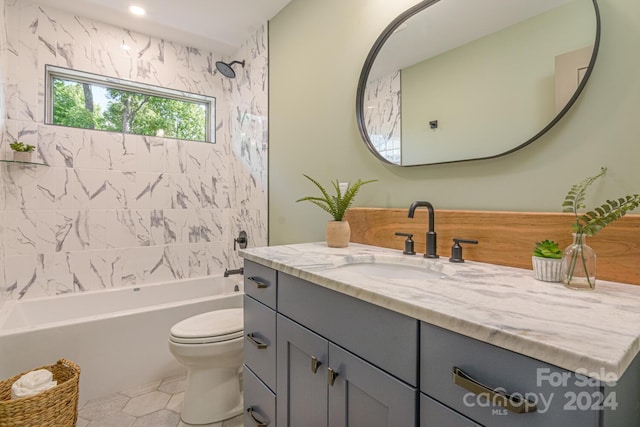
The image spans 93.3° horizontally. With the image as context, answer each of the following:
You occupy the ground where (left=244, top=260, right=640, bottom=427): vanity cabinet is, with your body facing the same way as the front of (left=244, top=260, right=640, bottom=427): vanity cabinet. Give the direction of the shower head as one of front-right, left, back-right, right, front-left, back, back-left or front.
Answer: right

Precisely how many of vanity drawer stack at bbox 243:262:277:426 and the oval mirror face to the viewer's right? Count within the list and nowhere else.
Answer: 0

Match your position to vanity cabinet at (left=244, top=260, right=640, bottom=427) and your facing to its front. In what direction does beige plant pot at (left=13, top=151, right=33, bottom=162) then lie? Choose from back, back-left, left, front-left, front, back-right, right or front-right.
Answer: front-right

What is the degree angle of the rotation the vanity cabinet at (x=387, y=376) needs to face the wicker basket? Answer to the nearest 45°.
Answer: approximately 45° to its right

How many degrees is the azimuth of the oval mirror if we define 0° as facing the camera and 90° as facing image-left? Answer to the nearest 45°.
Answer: approximately 45°

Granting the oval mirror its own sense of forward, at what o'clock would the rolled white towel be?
The rolled white towel is roughly at 1 o'clock from the oval mirror.

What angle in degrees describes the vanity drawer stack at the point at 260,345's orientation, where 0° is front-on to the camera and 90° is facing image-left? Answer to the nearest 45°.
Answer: approximately 45°

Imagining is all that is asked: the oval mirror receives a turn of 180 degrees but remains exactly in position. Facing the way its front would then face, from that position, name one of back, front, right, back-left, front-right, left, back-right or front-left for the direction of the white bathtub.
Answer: back-left

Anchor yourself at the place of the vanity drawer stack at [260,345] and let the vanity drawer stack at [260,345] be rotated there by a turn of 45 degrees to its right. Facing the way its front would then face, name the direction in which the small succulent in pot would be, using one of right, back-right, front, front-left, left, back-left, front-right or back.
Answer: back-left

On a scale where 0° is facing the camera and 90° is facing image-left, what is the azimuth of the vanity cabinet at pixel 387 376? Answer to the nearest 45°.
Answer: approximately 45°

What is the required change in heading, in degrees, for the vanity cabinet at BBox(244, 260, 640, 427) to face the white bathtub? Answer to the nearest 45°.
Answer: approximately 45° to its right

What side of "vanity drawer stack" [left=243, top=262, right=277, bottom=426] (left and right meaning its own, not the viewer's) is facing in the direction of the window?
right
